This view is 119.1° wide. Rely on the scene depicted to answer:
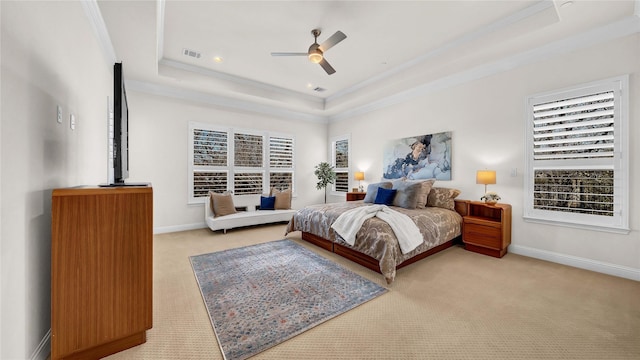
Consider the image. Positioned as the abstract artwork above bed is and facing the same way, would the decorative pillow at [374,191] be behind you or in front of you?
in front

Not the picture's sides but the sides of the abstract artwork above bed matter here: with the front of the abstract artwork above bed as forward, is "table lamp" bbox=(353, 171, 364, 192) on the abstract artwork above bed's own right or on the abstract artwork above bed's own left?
on the abstract artwork above bed's own right

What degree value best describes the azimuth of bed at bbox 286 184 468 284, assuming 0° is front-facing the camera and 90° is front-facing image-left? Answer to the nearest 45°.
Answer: approximately 45°

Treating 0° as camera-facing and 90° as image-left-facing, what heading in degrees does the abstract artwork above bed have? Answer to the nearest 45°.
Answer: approximately 45°

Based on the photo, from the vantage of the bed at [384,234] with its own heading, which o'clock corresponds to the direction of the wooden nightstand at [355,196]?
The wooden nightstand is roughly at 4 o'clock from the bed.

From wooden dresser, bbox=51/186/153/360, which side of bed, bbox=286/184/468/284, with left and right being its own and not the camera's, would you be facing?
front

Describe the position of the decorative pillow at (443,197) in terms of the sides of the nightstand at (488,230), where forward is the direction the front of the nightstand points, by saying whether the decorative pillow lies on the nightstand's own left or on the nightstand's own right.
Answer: on the nightstand's own right

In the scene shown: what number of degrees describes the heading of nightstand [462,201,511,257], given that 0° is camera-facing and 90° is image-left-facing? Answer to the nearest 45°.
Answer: approximately 45°

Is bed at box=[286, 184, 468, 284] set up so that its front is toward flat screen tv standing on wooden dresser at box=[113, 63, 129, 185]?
yes

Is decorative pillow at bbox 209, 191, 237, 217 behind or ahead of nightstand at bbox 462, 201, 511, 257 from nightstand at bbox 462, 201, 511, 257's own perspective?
ahead
